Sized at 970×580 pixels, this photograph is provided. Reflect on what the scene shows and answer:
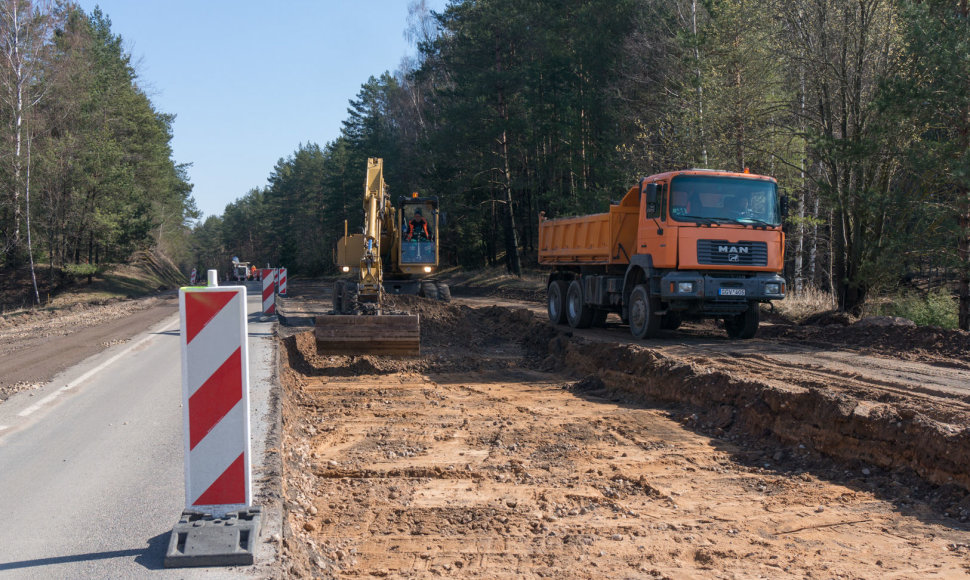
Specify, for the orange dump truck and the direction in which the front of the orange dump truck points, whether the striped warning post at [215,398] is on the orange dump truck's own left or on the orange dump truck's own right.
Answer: on the orange dump truck's own right

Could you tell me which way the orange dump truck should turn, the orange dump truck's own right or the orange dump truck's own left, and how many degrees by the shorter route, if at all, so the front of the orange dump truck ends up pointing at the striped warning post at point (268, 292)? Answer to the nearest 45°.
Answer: approximately 135° to the orange dump truck's own right

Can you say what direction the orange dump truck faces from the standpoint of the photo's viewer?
facing the viewer and to the right of the viewer

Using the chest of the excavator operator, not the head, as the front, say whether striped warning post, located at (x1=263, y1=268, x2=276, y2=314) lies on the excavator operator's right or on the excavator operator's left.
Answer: on the excavator operator's right

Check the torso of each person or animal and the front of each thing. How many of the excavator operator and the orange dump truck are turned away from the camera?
0

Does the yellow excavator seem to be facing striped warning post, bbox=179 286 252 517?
yes

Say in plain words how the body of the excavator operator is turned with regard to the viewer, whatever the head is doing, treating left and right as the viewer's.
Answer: facing the viewer

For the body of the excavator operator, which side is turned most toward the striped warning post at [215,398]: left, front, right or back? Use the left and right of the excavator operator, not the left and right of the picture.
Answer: front

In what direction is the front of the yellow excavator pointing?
toward the camera

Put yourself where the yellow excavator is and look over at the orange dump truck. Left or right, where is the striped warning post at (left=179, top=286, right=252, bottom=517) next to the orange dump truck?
right

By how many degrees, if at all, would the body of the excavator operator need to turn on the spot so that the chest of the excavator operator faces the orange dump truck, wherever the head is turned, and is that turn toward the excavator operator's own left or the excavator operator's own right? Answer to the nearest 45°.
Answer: approximately 45° to the excavator operator's own left
